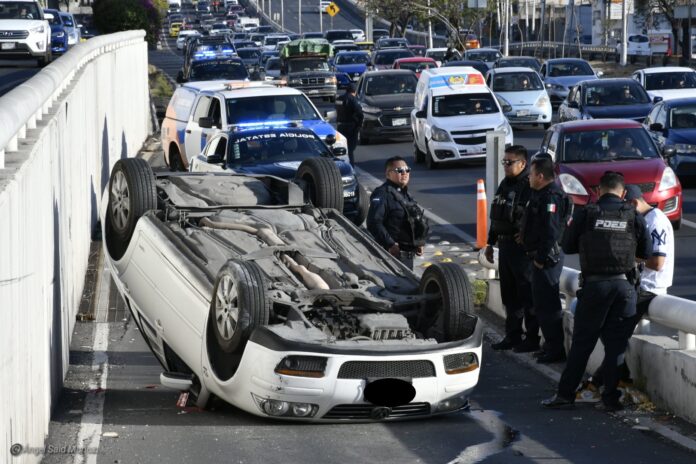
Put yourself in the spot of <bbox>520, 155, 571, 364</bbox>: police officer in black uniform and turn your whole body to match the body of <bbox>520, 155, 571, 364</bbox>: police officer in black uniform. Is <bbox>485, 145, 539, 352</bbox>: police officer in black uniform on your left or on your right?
on your right

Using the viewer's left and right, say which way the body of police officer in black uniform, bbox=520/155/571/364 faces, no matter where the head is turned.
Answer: facing to the left of the viewer

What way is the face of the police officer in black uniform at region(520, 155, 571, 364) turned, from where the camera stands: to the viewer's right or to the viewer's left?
to the viewer's left

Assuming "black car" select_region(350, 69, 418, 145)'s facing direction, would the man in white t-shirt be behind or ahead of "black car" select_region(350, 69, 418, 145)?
ahead

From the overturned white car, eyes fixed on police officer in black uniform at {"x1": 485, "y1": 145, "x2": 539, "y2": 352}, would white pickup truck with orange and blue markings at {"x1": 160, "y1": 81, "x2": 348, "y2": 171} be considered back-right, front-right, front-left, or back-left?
front-left

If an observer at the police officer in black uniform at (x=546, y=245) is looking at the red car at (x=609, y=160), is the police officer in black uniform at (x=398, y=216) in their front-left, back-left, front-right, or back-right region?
front-left

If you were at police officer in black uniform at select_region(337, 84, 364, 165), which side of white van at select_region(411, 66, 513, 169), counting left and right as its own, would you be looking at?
right

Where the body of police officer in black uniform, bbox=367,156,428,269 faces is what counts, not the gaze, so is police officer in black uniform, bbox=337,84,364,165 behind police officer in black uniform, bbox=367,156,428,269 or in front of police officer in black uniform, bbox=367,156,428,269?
behind

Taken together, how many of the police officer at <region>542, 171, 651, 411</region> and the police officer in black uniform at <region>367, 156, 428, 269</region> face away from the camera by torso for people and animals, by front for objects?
1

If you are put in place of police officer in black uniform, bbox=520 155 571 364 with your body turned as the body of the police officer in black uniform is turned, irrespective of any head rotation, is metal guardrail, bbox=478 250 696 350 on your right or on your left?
on your left

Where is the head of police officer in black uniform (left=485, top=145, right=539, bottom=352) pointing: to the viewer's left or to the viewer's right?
to the viewer's left

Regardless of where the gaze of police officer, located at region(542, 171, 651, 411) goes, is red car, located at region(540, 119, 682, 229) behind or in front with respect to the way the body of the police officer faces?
in front

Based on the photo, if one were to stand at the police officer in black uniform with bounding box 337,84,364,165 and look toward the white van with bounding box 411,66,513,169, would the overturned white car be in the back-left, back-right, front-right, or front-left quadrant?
back-right

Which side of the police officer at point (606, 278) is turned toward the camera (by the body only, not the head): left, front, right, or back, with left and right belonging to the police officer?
back

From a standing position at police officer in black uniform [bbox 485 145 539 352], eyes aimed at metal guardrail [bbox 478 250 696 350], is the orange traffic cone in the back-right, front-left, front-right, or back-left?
back-left

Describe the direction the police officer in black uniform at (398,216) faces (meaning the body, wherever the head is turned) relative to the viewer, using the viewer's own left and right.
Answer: facing the viewer and to the right of the viewer
